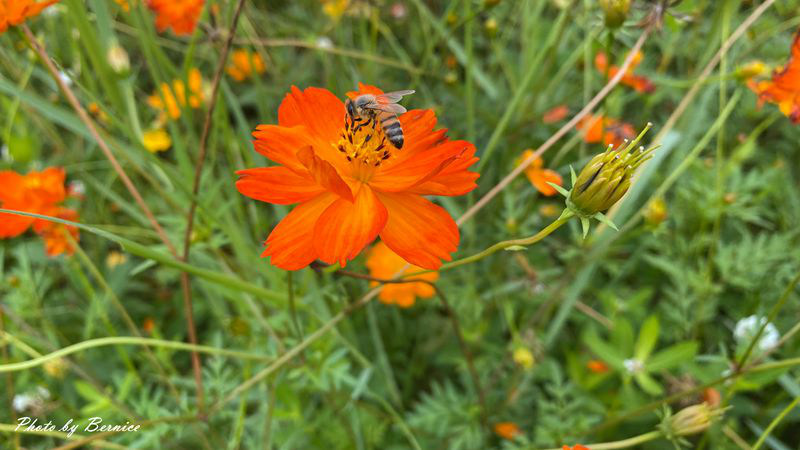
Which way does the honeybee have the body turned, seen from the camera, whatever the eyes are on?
to the viewer's left

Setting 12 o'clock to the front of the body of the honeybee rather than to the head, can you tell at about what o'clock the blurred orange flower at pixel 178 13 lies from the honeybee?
The blurred orange flower is roughly at 2 o'clock from the honeybee.

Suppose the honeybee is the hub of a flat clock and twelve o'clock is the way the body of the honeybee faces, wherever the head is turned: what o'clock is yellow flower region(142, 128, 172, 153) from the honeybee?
The yellow flower is roughly at 2 o'clock from the honeybee.
